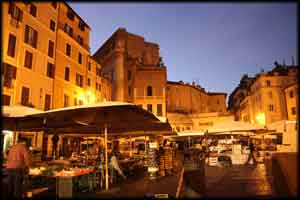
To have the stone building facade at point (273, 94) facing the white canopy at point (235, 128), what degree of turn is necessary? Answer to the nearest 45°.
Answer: approximately 45° to its left

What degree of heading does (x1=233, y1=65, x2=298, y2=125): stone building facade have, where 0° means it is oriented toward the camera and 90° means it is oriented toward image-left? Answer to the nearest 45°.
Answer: approximately 45°

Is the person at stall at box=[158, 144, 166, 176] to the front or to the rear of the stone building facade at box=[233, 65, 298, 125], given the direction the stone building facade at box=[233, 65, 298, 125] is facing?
to the front

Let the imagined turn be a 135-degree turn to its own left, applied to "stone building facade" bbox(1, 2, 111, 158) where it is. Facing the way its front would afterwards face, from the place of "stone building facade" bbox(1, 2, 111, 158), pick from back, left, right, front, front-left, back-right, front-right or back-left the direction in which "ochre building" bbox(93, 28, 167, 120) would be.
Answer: front-right

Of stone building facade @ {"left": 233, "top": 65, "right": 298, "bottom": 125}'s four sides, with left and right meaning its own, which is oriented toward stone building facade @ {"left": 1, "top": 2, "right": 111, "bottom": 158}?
front

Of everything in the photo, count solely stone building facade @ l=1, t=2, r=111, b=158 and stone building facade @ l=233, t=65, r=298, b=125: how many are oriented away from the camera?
0

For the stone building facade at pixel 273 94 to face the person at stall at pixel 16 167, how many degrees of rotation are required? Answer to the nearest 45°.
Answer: approximately 45° to its left

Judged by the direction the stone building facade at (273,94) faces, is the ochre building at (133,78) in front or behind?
in front

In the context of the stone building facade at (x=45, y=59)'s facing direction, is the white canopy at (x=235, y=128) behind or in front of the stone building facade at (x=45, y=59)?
in front

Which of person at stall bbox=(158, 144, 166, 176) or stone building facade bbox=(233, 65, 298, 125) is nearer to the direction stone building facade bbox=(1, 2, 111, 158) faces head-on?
the person at stall

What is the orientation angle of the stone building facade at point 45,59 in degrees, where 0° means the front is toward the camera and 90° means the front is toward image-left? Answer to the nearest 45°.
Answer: approximately 315°
